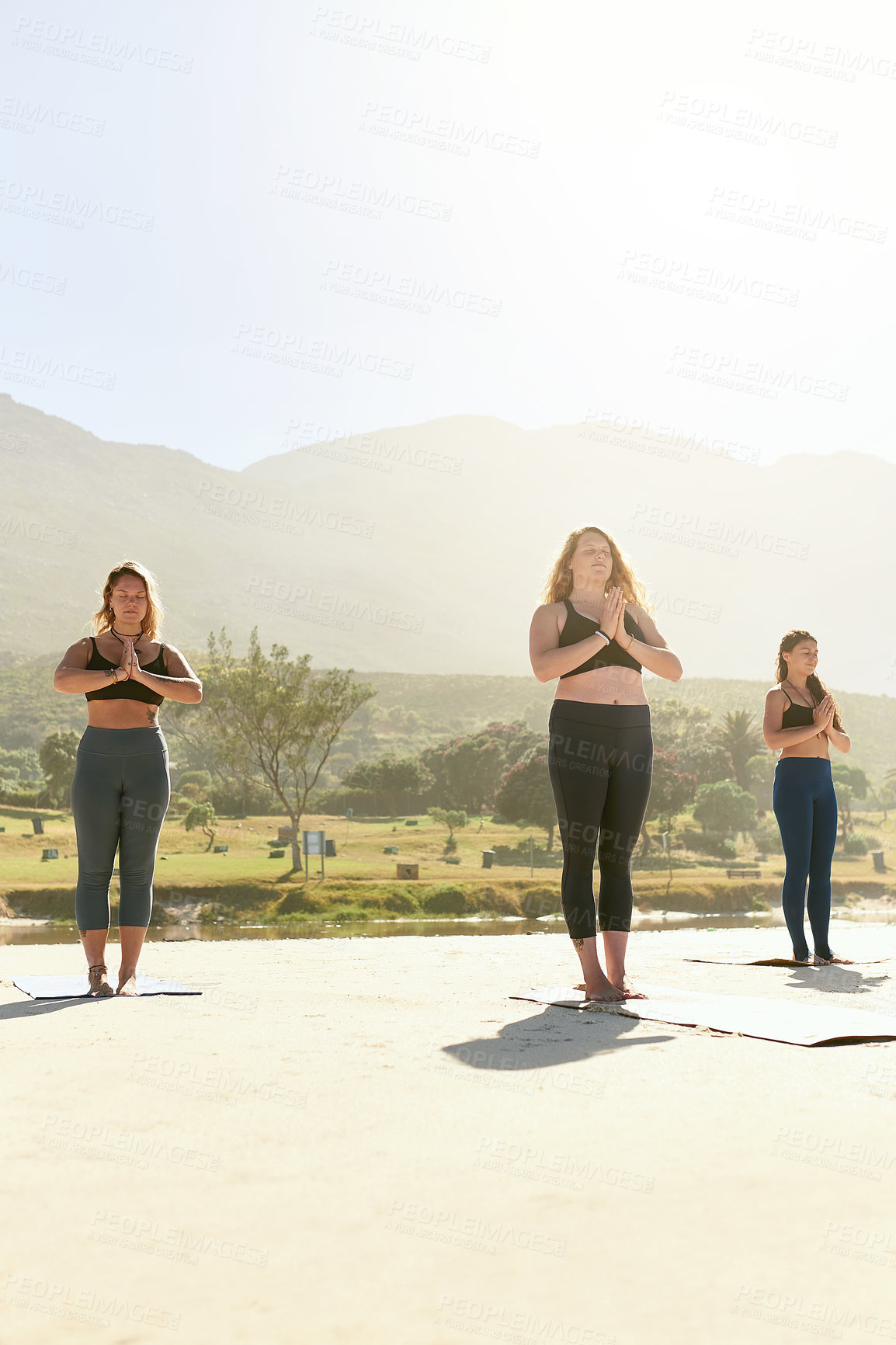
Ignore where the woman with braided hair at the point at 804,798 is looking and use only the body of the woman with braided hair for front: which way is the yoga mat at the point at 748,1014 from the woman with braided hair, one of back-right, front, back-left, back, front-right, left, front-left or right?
front-right

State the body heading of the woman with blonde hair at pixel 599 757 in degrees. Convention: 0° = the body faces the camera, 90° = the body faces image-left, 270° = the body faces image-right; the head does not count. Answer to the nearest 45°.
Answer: approximately 315°

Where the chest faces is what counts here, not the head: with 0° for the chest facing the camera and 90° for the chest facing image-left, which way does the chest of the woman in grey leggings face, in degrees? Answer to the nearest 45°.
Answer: approximately 0°

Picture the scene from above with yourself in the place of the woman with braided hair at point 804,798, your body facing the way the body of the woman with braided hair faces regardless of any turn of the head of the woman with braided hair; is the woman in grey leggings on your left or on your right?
on your right

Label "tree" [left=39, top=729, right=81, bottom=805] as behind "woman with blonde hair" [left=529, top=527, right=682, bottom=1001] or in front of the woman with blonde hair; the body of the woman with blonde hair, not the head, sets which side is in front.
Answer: behind
